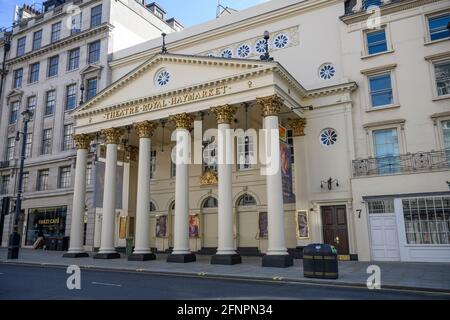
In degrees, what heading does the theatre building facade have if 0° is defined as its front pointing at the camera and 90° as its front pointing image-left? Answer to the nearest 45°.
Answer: approximately 45°
